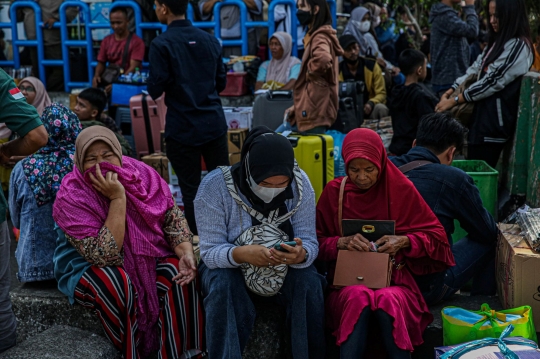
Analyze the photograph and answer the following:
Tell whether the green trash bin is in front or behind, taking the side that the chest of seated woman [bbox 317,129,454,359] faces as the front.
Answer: behind

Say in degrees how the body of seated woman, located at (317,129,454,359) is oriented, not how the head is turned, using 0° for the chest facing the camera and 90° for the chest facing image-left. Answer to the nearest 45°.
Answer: approximately 0°

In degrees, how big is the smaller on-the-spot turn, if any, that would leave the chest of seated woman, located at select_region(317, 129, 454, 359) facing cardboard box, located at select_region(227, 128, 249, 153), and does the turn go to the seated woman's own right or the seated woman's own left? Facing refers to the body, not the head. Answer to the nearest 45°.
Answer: approximately 135° to the seated woman's own right

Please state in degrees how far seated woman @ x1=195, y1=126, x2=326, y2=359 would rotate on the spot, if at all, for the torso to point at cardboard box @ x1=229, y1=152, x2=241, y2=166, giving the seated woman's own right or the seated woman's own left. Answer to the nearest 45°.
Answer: approximately 180°

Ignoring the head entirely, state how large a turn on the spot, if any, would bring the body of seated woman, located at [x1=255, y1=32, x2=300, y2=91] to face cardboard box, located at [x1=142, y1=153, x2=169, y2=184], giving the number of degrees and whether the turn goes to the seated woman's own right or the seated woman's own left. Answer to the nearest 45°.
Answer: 0° — they already face it

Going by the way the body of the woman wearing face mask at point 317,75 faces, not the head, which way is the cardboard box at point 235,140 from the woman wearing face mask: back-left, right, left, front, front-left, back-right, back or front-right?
front-right

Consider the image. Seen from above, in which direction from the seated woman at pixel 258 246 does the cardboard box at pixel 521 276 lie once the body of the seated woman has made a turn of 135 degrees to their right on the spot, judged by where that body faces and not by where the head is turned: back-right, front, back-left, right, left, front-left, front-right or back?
back-right

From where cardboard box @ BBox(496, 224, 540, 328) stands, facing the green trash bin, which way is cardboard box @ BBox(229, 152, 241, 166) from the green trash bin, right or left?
left

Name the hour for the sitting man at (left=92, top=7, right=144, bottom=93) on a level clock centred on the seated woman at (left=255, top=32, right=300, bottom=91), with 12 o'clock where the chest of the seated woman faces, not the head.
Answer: The sitting man is roughly at 2 o'clock from the seated woman.

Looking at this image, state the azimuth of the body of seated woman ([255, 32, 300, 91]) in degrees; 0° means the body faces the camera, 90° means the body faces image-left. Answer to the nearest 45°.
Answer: approximately 45°
